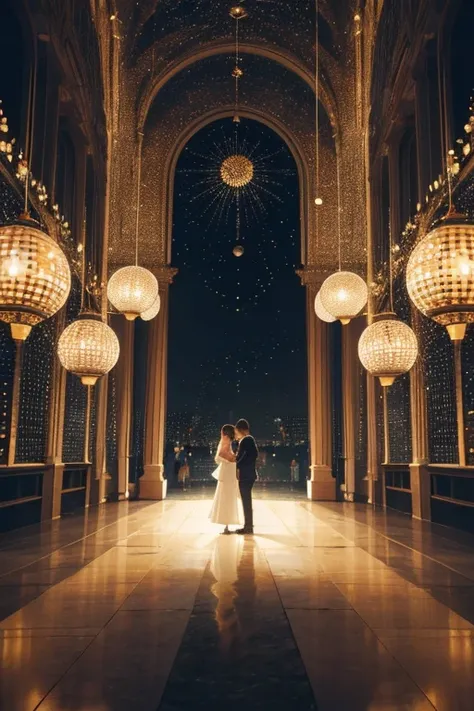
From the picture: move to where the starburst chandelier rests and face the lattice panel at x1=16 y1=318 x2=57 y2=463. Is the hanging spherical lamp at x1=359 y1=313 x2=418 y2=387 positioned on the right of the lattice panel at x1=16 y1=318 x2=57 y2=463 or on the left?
left

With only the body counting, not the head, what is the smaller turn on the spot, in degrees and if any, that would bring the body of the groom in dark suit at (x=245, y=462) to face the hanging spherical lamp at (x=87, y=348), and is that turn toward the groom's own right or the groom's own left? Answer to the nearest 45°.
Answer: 0° — they already face it

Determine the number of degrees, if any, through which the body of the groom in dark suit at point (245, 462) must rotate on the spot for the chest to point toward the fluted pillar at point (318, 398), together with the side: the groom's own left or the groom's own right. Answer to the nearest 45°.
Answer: approximately 90° to the groom's own right

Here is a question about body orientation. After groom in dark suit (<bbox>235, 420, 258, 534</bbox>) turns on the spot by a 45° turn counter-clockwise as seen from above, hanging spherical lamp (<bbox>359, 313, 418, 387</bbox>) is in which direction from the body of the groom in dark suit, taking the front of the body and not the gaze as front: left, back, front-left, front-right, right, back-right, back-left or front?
back-left

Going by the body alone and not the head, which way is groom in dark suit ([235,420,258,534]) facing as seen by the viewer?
to the viewer's left

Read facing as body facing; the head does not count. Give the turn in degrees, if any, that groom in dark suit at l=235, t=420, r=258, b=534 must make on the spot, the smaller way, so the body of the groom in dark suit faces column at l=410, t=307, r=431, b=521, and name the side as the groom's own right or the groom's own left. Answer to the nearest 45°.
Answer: approximately 135° to the groom's own right
